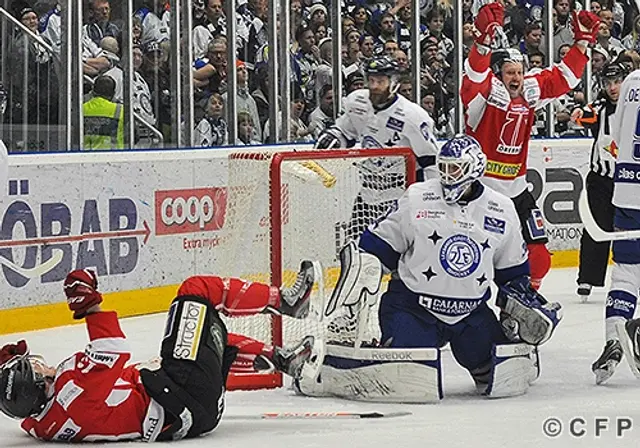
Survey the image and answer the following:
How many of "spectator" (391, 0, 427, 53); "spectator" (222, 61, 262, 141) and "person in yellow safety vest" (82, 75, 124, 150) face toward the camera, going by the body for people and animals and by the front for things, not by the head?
2

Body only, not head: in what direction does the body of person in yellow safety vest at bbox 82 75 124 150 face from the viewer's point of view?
away from the camera

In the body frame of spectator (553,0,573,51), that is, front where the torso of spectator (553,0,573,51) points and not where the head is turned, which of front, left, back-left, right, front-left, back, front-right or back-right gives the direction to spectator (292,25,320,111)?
front-right

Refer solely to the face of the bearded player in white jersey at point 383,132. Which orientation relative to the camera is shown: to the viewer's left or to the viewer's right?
to the viewer's left

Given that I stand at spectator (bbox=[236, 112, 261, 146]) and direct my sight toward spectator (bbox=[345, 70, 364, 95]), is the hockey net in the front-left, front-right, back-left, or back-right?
back-right

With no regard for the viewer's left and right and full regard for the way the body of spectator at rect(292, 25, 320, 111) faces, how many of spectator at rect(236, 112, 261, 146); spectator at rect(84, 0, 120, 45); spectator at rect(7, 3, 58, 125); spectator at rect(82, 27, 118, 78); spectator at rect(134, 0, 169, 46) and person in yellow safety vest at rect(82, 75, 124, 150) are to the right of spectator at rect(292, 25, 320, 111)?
6

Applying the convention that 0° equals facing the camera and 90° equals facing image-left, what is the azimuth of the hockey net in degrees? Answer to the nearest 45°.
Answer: approximately 315°

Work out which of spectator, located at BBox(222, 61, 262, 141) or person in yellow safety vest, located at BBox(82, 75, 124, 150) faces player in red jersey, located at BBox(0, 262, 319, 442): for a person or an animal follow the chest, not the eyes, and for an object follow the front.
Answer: spectator, located at BBox(222, 61, 262, 141)

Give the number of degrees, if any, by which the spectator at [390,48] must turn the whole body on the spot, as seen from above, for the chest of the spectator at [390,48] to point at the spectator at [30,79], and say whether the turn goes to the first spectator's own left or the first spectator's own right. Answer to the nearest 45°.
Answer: approximately 45° to the first spectator's own right

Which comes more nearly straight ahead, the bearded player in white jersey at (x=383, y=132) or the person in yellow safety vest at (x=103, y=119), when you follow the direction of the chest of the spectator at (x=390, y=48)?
the bearded player in white jersey

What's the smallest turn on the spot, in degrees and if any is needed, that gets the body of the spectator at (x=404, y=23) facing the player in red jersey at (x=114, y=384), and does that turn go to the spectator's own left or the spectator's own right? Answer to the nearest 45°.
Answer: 0° — they already face them

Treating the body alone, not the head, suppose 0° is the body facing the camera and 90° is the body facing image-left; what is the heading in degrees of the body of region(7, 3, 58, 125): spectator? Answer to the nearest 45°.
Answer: approximately 315°

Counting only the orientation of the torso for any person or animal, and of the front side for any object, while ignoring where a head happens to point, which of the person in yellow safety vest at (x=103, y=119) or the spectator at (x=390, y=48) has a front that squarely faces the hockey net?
the spectator at (x=390, y=48)

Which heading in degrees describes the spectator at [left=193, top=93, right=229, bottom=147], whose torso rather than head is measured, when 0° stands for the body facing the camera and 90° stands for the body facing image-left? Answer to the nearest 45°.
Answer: approximately 315°
